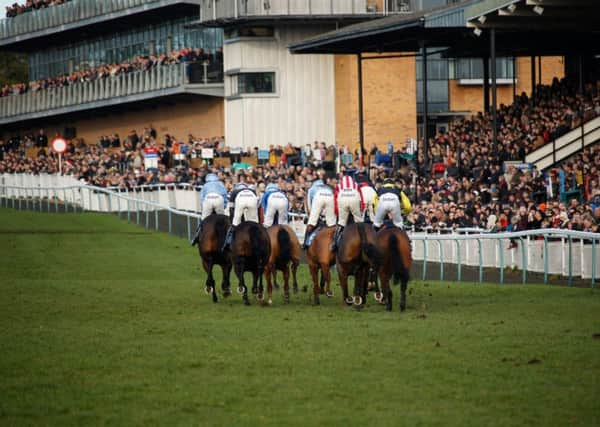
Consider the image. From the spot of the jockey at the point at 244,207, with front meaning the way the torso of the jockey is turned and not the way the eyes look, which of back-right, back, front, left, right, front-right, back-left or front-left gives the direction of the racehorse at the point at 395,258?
back-right

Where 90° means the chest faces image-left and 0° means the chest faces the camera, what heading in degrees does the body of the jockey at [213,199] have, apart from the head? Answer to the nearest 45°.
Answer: approximately 180°

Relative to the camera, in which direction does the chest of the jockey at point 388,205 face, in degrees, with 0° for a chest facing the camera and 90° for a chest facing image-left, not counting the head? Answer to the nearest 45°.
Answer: approximately 180°

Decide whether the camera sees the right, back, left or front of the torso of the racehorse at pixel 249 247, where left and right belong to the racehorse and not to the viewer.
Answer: back

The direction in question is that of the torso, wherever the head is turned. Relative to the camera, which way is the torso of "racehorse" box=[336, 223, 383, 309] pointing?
away from the camera

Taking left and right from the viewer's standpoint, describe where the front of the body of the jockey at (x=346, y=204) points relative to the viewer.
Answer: facing away from the viewer

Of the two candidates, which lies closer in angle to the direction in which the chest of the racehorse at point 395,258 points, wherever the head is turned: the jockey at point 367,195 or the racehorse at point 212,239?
the jockey

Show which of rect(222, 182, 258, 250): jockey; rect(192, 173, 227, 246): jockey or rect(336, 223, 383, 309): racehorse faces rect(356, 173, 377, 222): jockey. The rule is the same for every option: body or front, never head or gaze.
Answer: the racehorse

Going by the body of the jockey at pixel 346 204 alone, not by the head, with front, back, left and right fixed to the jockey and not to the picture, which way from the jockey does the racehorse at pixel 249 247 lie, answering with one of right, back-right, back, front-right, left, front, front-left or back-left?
left

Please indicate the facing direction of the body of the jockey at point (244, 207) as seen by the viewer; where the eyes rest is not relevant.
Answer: away from the camera

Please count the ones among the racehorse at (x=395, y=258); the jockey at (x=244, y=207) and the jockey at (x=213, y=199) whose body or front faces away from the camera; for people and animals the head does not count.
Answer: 3

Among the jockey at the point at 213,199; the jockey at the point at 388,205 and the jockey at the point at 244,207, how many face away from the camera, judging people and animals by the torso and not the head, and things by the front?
3
